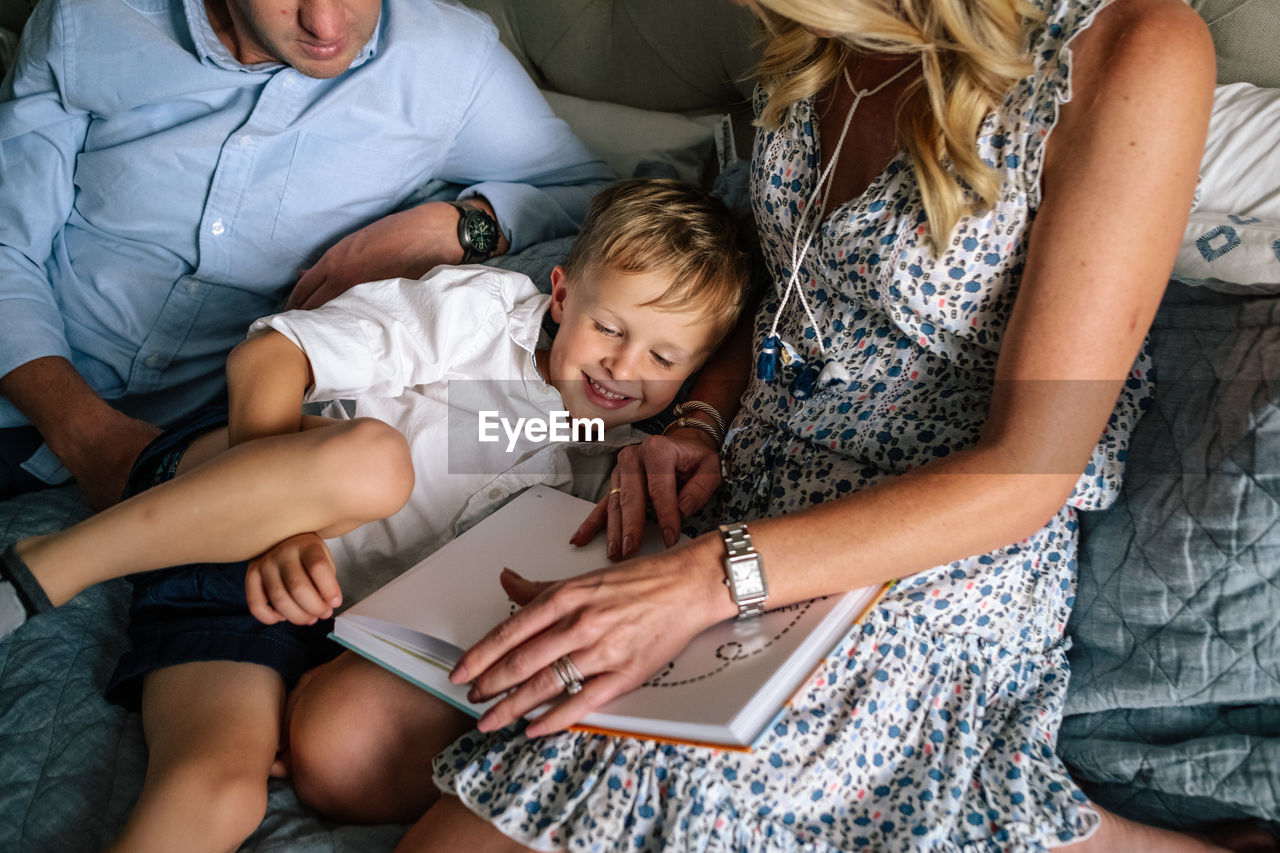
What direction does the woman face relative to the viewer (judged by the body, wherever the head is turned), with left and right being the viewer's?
facing the viewer and to the left of the viewer

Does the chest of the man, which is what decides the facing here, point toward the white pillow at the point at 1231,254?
no

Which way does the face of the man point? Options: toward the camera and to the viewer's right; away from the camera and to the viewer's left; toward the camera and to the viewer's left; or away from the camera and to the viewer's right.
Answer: toward the camera and to the viewer's right

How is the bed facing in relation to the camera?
toward the camera

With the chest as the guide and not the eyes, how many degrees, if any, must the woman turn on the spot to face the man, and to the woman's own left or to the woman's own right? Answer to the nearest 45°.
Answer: approximately 90° to the woman's own right

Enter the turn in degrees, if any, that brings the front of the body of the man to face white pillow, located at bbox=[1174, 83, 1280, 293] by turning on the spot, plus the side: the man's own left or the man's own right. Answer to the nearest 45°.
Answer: approximately 45° to the man's own left

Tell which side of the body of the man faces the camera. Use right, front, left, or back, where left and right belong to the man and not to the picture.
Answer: front
